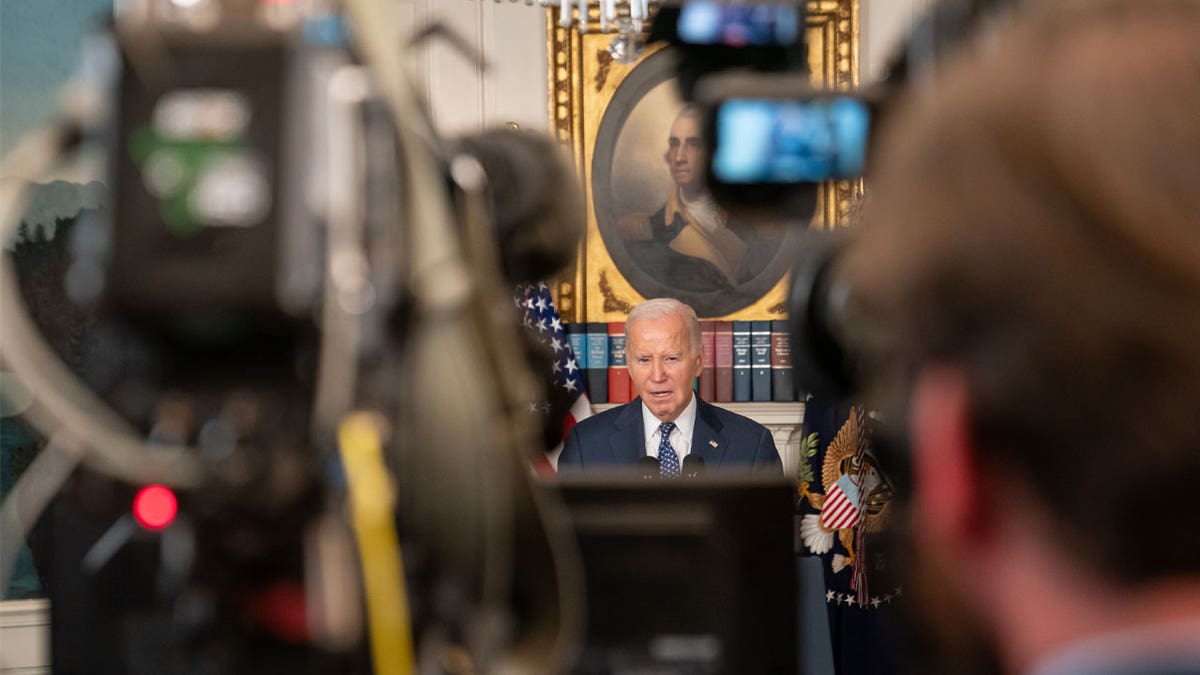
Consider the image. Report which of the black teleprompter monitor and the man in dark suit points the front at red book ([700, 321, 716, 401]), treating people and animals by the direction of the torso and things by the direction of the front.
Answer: the black teleprompter monitor

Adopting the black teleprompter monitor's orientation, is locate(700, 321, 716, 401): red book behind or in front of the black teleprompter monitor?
in front

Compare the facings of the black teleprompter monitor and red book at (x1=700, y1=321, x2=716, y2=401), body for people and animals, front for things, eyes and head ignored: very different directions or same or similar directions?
very different directions

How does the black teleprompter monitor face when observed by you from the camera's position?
facing away from the viewer

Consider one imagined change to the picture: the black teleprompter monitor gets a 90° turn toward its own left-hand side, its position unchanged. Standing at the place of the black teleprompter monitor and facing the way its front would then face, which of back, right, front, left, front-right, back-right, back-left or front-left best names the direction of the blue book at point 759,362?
right

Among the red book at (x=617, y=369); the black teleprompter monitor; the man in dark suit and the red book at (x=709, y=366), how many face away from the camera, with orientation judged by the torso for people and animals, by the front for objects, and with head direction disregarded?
1

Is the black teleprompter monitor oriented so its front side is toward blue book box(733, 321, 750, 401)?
yes

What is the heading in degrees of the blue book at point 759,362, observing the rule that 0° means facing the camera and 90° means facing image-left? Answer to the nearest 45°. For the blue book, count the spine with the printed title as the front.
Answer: approximately 0°

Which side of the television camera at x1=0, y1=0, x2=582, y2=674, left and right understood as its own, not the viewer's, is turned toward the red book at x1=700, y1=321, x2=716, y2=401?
front

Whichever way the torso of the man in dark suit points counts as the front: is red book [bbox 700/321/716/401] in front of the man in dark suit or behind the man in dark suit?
behind

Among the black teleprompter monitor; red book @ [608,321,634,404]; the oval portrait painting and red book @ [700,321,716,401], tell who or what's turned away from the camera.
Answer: the black teleprompter monitor

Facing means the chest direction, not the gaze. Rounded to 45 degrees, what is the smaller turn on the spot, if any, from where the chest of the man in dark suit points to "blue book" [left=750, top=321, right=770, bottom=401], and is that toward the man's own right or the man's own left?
approximately 180°

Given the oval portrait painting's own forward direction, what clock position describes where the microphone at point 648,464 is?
The microphone is roughly at 12 o'clock from the oval portrait painting.
